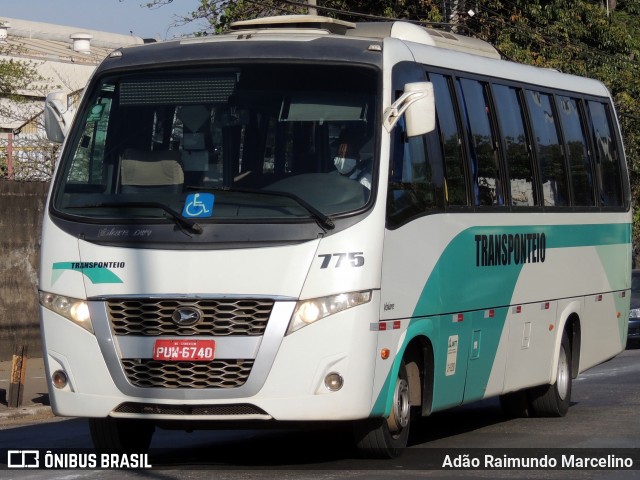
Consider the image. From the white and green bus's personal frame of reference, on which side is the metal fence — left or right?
on its right

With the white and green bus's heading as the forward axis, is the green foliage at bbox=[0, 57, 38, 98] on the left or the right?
on its right

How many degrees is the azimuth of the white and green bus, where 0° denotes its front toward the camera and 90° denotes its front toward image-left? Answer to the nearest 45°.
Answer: approximately 45°
